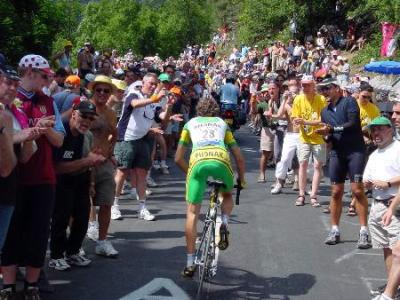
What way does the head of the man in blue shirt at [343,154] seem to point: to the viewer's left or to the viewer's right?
to the viewer's left

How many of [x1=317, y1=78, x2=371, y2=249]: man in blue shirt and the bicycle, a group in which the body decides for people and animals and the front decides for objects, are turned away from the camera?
1

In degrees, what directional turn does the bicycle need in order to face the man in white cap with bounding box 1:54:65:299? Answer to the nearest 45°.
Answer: approximately 135° to its left

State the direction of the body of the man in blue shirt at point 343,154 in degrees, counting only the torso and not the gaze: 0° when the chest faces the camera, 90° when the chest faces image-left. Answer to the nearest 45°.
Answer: approximately 45°

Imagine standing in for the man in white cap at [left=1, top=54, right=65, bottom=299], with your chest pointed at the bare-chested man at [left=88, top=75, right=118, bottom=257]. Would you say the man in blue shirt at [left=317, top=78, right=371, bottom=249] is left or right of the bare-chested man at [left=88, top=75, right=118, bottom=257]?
right

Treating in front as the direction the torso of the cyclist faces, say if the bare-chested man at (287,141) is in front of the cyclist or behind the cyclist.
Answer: in front

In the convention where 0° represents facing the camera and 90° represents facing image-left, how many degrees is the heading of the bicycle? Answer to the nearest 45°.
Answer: approximately 180°

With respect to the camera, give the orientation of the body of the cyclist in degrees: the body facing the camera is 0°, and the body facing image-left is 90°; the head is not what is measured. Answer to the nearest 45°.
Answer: approximately 180°

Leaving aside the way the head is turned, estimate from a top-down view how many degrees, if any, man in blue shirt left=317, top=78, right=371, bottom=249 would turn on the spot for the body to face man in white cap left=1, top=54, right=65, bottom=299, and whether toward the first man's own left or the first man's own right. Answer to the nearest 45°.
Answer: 0° — they already face them

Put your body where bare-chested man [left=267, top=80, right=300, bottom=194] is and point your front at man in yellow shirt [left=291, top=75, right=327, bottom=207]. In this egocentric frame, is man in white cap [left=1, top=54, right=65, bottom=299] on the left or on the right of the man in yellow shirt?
right
